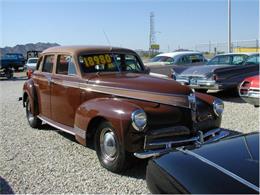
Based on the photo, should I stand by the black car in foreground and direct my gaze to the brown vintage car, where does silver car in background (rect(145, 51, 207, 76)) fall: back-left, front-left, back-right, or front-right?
front-right

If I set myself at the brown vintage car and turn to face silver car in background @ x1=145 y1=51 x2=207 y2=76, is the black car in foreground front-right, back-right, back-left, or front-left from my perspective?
back-right

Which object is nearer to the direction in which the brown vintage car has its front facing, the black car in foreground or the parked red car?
the black car in foreground

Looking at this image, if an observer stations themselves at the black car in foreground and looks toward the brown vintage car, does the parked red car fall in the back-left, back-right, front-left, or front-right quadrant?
front-right

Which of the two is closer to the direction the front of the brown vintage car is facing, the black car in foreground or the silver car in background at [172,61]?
the black car in foreground

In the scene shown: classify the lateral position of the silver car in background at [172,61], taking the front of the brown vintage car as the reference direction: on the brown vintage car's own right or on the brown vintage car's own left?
on the brown vintage car's own left

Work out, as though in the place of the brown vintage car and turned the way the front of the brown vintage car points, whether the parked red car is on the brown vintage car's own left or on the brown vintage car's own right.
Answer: on the brown vintage car's own left

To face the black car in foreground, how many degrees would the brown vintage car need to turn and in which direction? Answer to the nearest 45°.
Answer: approximately 45° to its right

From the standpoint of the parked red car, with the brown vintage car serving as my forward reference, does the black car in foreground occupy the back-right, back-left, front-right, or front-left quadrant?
front-left

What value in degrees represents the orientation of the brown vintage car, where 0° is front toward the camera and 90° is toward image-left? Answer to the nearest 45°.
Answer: approximately 315°
